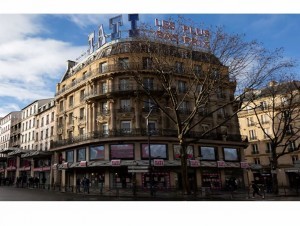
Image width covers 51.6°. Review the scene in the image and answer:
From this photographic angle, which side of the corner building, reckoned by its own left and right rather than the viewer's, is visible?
front
